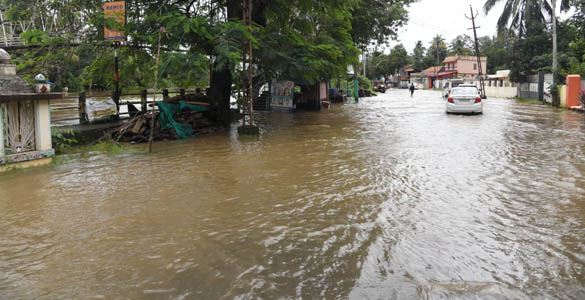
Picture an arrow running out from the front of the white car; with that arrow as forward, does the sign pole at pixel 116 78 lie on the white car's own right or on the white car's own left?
on the white car's own left

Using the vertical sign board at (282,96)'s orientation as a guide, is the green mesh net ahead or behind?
ahead

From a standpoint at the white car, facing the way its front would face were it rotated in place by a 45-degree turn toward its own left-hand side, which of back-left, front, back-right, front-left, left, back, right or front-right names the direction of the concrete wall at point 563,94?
right

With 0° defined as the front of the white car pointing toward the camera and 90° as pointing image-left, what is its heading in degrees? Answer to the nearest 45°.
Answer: approximately 180°

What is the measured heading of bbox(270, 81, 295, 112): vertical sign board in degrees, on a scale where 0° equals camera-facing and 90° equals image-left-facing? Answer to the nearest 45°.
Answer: approximately 0°

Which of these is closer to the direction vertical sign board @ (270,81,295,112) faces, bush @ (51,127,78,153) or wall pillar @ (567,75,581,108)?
the bush

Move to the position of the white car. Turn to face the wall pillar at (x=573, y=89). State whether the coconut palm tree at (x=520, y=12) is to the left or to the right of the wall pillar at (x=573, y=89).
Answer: left

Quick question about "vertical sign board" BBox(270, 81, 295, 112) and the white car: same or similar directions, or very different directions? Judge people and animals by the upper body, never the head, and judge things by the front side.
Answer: very different directions

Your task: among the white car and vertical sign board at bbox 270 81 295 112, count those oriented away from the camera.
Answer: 1

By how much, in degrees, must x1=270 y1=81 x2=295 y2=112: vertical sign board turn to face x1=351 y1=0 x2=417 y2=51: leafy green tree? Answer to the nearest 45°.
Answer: approximately 135° to its left

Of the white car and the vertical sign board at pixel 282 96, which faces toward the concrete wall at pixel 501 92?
the white car

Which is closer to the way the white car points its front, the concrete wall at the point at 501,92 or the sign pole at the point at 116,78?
the concrete wall
